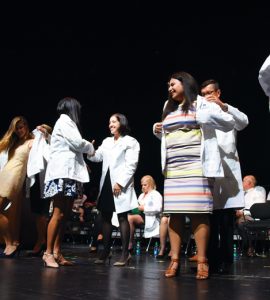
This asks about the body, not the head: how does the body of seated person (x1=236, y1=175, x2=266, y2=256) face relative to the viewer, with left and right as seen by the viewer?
facing to the left of the viewer

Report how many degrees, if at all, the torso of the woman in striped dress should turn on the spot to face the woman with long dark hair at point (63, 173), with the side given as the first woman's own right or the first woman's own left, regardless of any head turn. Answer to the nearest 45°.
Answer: approximately 135° to the first woman's own right

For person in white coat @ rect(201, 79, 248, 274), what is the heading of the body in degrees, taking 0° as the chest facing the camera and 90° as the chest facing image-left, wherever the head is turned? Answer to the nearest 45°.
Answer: approximately 45°

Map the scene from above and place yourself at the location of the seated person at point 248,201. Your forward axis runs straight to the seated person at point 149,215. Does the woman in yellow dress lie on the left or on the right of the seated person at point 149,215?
left

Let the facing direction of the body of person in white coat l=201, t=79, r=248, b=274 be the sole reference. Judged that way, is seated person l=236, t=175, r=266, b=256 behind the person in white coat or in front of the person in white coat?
behind
